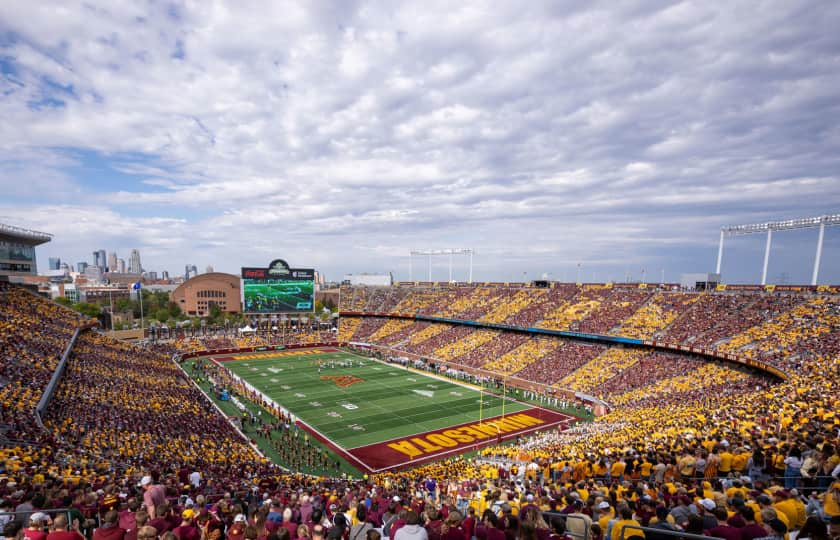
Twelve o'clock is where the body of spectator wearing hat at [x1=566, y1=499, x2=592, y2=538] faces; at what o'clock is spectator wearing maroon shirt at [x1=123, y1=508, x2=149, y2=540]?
The spectator wearing maroon shirt is roughly at 8 o'clock from the spectator wearing hat.

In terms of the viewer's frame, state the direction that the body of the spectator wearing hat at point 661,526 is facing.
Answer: away from the camera

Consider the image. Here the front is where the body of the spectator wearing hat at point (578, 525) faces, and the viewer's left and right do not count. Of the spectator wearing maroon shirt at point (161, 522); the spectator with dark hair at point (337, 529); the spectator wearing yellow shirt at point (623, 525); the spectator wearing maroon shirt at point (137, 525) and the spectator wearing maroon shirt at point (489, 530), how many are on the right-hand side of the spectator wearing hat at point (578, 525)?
1

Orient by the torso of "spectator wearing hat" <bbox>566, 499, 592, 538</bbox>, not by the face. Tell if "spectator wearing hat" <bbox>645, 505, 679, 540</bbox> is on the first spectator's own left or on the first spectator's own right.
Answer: on the first spectator's own right

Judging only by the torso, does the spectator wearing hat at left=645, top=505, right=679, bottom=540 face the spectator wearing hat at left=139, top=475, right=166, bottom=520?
no

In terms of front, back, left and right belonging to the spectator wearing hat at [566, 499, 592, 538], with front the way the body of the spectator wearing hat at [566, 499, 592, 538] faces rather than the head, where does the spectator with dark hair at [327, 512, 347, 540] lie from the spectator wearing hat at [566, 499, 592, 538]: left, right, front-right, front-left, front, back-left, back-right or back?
back-left

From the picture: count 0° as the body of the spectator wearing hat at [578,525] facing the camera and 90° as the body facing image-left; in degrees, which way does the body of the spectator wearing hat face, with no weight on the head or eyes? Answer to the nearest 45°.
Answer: approximately 180°

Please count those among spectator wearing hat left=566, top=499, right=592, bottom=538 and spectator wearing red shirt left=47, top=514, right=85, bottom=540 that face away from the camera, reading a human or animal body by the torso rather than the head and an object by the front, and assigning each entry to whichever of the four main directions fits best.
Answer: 2

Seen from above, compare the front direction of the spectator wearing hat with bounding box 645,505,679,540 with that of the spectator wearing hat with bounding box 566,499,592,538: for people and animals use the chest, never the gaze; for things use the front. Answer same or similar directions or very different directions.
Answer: same or similar directions

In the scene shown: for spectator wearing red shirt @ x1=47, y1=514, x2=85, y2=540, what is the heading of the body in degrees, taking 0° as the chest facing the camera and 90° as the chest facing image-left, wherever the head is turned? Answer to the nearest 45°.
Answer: approximately 180°
